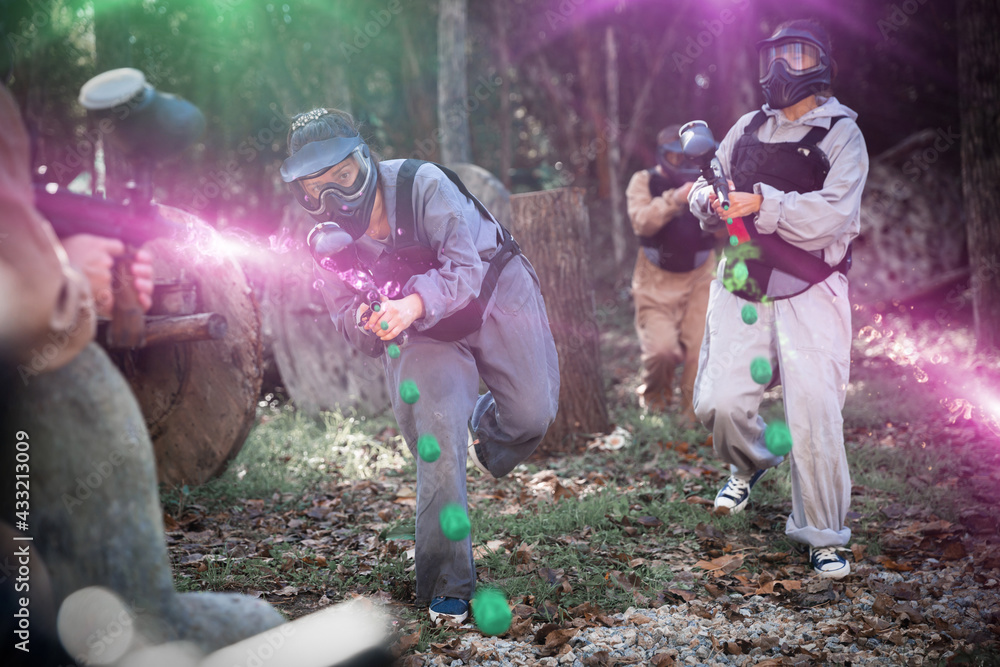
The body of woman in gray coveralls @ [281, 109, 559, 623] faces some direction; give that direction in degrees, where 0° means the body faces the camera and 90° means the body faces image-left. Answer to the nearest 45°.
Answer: approximately 45°

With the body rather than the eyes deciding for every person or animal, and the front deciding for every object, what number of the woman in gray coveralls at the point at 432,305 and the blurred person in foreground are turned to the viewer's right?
1

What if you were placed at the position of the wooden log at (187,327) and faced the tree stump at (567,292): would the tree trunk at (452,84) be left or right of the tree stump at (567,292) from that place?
left

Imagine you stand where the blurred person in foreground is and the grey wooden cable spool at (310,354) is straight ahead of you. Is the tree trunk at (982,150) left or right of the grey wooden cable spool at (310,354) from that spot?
right

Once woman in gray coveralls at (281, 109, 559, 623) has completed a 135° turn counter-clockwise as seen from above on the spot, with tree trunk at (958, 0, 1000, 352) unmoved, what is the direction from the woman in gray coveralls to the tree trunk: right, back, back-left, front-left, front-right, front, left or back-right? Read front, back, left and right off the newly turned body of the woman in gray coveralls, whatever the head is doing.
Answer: front-left

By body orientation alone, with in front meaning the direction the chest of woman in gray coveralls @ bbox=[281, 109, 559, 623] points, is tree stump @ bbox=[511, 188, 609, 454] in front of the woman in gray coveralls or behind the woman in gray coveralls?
behind

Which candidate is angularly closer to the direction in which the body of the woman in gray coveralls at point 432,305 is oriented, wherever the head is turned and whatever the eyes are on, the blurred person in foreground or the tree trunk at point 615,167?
the blurred person in foreground

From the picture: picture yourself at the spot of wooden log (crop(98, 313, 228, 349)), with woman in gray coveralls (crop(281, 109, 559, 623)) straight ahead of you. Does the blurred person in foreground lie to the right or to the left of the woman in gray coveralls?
right

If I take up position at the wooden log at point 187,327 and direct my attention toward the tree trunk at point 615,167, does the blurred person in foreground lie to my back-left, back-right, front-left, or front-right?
back-right

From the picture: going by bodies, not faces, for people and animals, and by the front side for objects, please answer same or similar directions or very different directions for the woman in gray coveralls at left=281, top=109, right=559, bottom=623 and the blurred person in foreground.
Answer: very different directions

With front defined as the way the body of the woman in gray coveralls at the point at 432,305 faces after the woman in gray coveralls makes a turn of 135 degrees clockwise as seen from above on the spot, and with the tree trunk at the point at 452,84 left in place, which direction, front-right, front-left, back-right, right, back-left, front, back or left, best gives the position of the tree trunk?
front

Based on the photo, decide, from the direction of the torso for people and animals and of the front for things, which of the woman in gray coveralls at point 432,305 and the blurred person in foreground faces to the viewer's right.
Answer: the blurred person in foreground

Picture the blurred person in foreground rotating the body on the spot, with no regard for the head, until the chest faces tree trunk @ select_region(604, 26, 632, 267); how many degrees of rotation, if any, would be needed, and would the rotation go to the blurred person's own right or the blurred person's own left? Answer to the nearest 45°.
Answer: approximately 45° to the blurred person's own left

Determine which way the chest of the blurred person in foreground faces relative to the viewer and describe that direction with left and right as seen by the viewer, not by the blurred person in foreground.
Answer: facing to the right of the viewer

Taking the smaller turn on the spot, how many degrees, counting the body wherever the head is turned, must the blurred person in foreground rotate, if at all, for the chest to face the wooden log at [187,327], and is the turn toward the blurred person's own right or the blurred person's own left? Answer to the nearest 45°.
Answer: approximately 90° to the blurred person's own left
